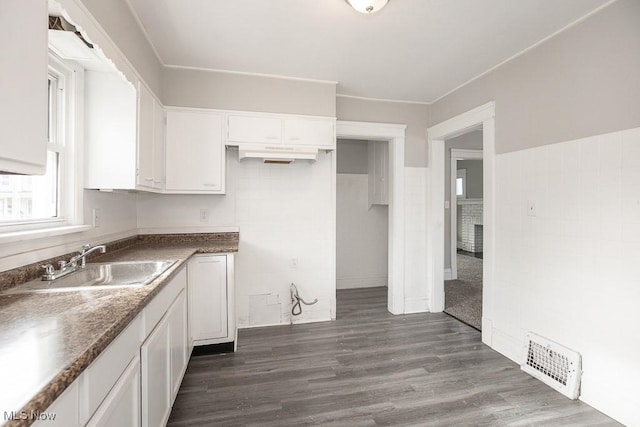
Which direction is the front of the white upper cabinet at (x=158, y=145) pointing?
to the viewer's right

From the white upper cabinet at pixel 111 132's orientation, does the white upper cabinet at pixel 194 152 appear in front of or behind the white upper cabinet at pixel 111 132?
in front

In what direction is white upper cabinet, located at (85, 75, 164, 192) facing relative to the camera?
to the viewer's right

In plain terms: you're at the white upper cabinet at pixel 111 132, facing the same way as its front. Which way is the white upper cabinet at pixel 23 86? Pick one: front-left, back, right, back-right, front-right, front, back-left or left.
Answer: right

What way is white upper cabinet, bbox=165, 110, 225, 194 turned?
toward the camera

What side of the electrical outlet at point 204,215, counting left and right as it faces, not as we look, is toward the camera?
front

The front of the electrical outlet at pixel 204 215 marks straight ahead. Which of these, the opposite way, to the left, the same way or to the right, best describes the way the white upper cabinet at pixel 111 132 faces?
to the left

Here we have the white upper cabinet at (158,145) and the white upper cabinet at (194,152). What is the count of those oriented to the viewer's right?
1

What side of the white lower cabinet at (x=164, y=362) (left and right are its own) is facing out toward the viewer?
right

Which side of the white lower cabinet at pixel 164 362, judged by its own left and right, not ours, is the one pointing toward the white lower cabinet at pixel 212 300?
left

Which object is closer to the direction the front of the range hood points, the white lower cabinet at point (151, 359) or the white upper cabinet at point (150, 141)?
the white lower cabinet

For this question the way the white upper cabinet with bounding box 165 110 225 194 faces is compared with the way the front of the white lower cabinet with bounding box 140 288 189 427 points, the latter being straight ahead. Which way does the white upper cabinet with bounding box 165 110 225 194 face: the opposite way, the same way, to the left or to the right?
to the right
